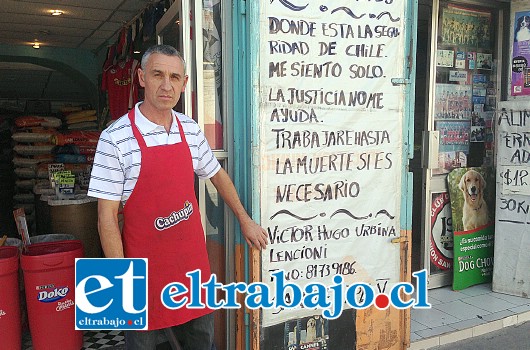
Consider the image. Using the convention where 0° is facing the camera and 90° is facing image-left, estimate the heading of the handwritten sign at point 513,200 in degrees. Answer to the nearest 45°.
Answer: approximately 0°

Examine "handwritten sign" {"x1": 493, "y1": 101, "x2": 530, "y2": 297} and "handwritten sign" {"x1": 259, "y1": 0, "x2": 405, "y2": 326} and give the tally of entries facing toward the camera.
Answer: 2

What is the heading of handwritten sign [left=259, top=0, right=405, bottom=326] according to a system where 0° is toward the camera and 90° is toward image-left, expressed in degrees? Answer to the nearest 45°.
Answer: approximately 0°

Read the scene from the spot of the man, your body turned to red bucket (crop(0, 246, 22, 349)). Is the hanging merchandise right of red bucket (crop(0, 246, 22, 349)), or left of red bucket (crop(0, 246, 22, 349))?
right

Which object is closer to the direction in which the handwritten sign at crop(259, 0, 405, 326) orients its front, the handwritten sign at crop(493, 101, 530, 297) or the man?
the man
